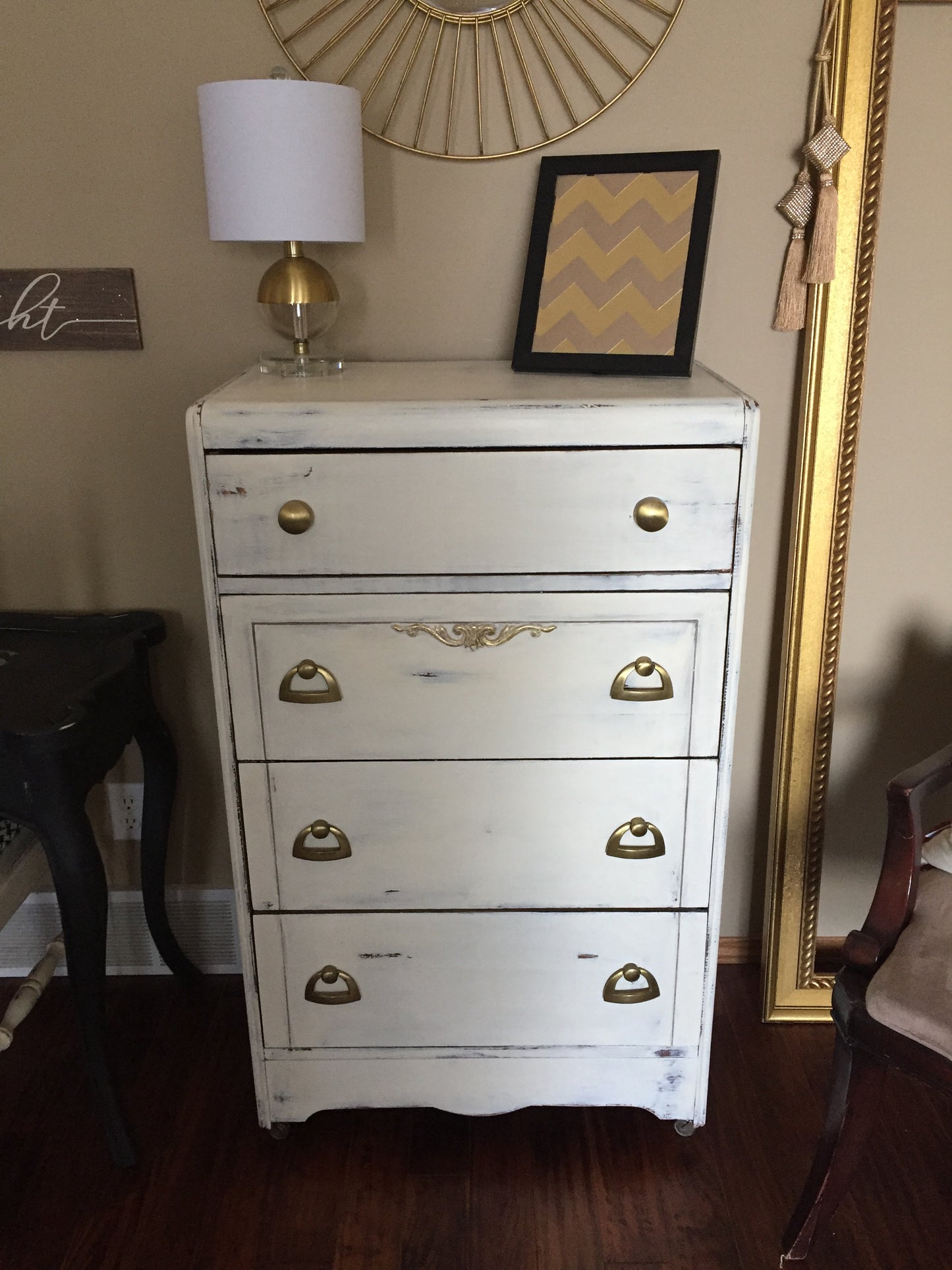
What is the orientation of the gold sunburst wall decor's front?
toward the camera

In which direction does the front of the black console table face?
toward the camera

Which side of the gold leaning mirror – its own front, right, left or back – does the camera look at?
front

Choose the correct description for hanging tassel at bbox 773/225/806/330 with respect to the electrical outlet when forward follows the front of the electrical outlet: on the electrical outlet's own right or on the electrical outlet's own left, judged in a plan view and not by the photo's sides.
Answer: on the electrical outlet's own left

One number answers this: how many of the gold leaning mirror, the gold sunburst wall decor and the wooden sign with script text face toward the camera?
3

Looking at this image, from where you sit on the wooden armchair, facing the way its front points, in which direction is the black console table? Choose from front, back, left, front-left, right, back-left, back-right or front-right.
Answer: front-right

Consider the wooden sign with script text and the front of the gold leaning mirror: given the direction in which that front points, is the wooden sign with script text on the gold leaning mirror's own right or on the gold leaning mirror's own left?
on the gold leaning mirror's own right

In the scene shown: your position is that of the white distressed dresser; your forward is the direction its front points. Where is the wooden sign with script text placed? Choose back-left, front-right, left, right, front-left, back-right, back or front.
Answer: back-right
